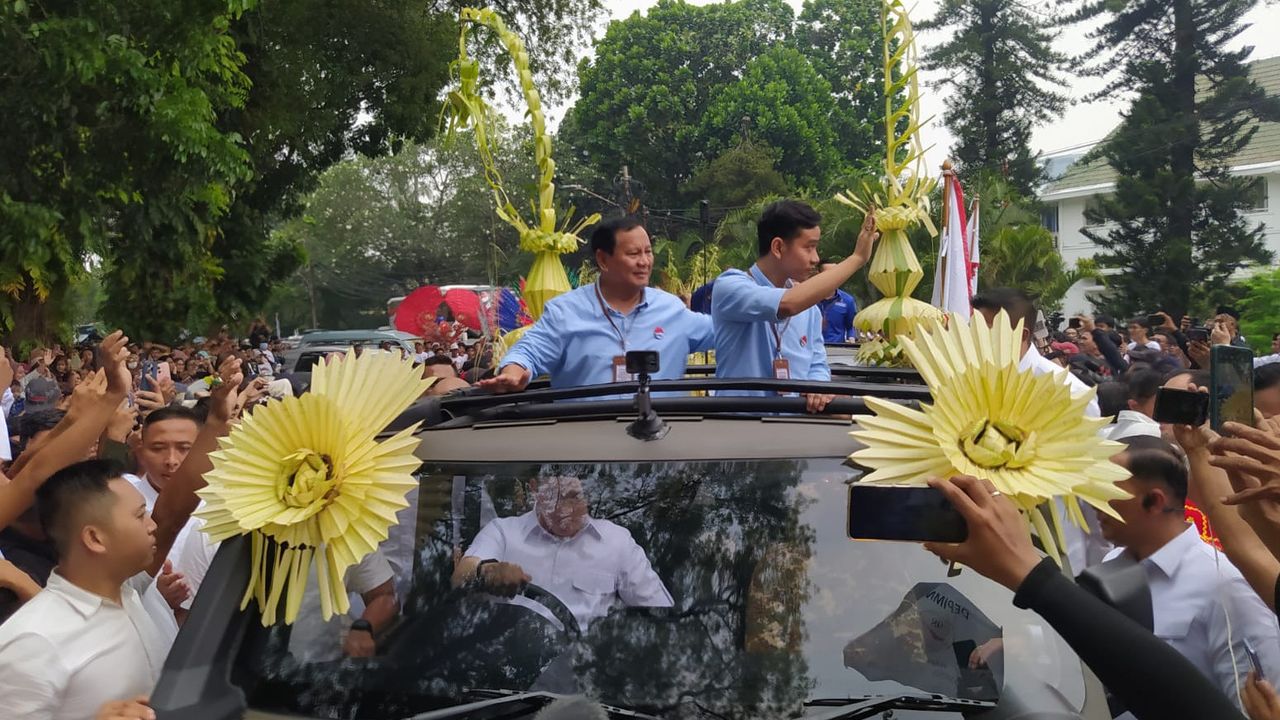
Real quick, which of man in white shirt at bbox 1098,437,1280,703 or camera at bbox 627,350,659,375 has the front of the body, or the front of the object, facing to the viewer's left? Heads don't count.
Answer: the man in white shirt

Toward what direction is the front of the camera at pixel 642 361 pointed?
away from the camera

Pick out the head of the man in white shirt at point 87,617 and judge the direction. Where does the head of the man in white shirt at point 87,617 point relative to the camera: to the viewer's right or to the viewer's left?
to the viewer's right

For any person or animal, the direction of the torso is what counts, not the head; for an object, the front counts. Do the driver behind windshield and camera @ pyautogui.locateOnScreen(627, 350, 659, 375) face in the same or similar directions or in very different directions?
very different directions

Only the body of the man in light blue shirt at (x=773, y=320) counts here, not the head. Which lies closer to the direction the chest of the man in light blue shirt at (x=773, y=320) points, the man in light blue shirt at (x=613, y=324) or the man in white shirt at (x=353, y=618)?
the man in white shirt

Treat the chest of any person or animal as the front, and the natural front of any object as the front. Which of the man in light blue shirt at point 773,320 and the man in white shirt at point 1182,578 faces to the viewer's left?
the man in white shirt
